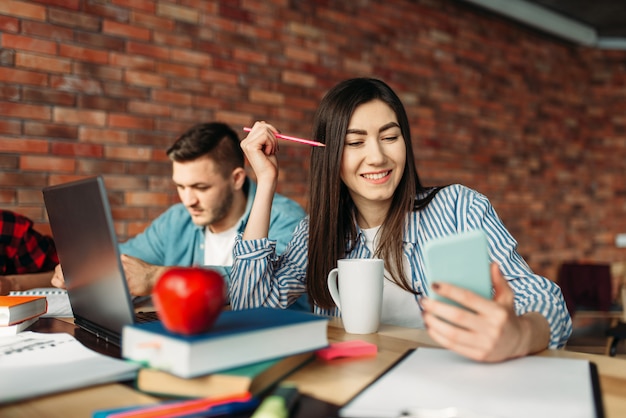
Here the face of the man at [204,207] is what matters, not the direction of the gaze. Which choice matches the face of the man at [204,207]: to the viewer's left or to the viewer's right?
to the viewer's left

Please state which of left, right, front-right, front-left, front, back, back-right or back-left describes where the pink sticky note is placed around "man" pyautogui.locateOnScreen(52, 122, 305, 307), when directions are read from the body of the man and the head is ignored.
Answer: front-left

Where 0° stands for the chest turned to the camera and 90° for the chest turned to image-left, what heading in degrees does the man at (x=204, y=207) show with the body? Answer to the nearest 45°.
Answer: approximately 45°

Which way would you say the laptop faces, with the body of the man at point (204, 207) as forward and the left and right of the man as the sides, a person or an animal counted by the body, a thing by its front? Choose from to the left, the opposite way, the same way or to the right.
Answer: the opposite way

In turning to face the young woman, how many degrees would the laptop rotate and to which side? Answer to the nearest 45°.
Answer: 0° — it already faces them

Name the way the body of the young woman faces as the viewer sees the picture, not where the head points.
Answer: toward the camera

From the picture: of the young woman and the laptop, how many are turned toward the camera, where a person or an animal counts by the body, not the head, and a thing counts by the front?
1

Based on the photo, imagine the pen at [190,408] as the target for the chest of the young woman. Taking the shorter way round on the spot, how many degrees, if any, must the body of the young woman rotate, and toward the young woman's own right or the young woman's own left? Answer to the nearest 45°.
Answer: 0° — they already face it

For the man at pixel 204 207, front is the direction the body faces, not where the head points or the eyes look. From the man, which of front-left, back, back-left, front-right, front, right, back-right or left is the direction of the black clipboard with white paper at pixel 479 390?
front-left
